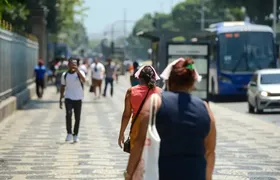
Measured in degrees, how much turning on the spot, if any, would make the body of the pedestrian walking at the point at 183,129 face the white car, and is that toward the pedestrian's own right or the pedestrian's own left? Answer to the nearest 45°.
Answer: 0° — they already face it

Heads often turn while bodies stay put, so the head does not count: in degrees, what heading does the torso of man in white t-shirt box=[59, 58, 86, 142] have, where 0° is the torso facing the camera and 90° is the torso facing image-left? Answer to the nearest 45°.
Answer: approximately 0°

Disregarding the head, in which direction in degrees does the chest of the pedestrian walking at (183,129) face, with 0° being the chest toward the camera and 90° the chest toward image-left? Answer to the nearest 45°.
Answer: approximately 180°

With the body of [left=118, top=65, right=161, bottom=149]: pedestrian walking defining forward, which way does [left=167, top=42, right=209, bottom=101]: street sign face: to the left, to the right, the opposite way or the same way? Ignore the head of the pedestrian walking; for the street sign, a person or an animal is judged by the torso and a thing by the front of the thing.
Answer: the opposite way

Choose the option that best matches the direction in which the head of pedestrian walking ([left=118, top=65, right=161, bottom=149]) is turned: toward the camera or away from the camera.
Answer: away from the camera

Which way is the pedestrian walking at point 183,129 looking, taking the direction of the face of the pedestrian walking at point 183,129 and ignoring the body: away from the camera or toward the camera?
away from the camera

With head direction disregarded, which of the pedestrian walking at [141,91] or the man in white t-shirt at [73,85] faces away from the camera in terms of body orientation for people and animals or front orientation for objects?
the pedestrian walking

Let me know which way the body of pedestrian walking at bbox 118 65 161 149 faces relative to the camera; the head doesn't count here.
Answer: away from the camera

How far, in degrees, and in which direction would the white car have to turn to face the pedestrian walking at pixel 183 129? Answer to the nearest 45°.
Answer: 0° — it already faces them

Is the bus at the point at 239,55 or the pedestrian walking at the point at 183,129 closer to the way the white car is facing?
the pedestrian walking

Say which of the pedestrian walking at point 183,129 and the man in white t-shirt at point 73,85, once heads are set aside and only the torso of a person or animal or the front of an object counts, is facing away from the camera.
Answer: the pedestrian walking

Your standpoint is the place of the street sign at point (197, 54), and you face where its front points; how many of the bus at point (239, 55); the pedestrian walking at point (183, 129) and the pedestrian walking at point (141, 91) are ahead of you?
2

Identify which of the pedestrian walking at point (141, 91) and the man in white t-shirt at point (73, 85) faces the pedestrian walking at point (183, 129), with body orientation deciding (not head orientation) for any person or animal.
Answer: the man in white t-shirt

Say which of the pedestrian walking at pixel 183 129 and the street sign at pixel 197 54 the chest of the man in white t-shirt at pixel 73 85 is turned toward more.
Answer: the pedestrian walking
